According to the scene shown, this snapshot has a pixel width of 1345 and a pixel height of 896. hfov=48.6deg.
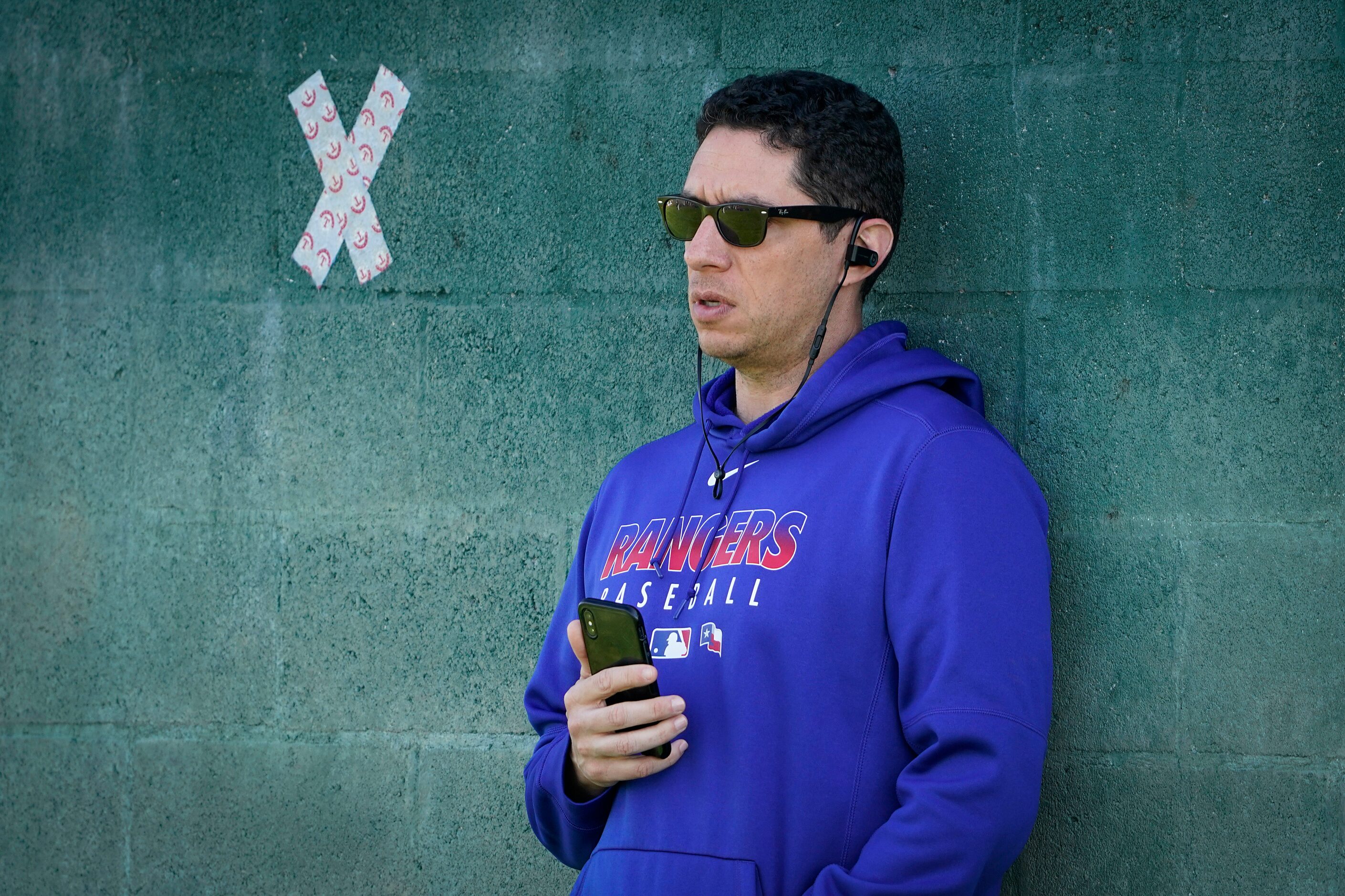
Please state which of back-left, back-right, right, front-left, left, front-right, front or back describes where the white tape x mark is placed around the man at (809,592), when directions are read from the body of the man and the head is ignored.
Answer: right

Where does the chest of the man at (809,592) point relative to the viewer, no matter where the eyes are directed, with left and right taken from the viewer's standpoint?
facing the viewer and to the left of the viewer

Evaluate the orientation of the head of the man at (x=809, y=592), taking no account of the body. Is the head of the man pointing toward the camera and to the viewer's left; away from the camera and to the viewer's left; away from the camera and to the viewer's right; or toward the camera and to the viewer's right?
toward the camera and to the viewer's left
